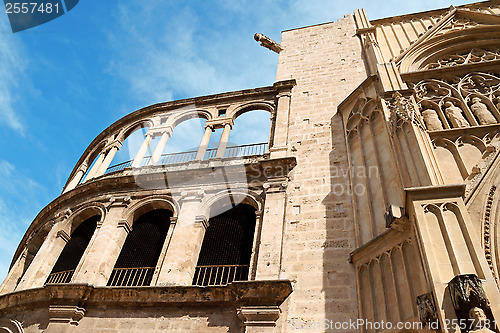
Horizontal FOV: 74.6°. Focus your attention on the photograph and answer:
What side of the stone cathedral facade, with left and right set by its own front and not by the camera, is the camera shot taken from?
front
